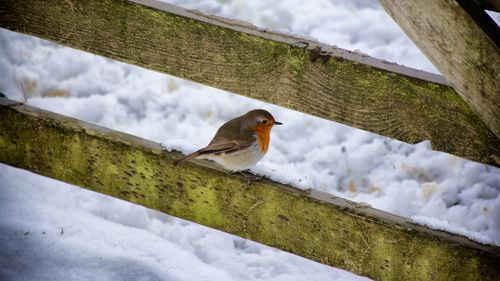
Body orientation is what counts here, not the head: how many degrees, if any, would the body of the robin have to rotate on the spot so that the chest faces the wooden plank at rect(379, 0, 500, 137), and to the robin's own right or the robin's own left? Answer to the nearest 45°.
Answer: approximately 45° to the robin's own right

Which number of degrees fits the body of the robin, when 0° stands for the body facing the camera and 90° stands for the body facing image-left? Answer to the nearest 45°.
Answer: approximately 270°
